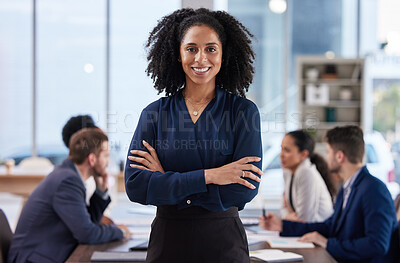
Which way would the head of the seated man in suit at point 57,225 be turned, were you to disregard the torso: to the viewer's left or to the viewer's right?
to the viewer's right

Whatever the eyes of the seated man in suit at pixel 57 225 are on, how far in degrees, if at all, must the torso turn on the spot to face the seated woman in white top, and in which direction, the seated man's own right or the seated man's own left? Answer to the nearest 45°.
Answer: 0° — they already face them

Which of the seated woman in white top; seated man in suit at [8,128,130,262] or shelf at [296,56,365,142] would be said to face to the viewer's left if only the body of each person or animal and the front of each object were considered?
the seated woman in white top

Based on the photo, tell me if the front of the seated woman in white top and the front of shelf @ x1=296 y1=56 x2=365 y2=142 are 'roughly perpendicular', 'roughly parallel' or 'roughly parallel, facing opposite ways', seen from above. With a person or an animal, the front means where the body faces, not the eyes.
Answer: roughly perpendicular

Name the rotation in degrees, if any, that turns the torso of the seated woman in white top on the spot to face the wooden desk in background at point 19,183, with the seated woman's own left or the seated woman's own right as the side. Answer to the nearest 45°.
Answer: approximately 45° to the seated woman's own right

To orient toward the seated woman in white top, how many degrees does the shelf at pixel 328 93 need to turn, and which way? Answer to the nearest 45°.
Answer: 0° — it already faces them

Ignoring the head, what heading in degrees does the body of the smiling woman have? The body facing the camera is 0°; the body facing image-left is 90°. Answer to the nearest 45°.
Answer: approximately 0°

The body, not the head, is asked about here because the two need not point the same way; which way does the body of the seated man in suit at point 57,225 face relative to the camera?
to the viewer's right

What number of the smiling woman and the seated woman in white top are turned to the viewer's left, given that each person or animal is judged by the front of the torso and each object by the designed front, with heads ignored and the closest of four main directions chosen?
1

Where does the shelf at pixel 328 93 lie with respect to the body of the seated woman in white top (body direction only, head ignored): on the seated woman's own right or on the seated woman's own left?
on the seated woman's own right
